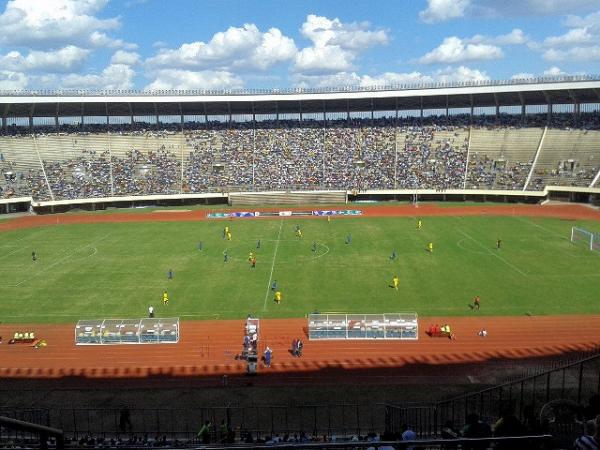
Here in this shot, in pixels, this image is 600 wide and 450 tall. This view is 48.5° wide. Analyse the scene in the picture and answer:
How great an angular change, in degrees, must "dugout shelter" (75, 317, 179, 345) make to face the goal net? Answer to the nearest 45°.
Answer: approximately 90° to its right

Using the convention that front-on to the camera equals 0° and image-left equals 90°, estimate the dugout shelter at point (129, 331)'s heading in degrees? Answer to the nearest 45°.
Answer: approximately 180°
